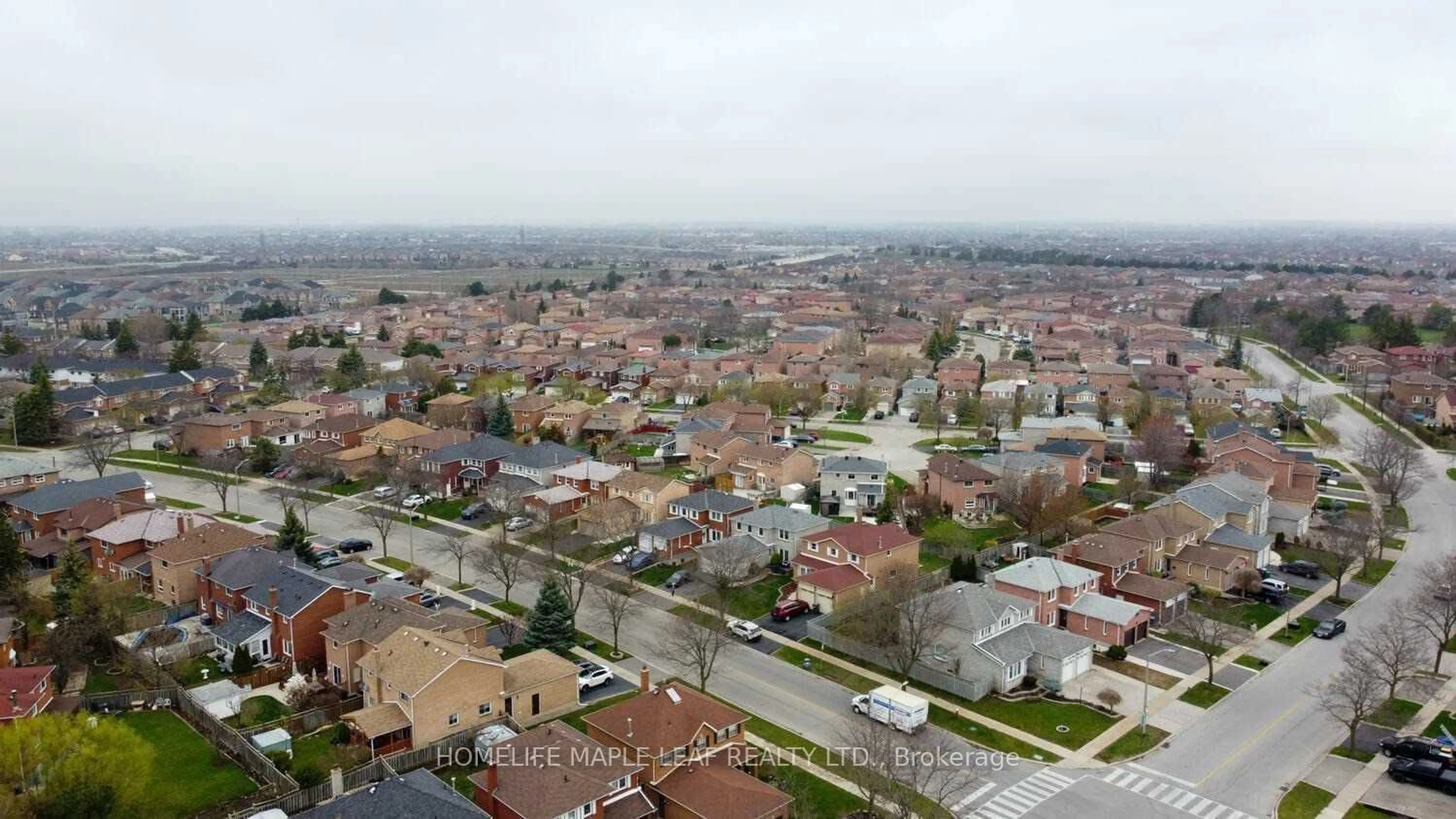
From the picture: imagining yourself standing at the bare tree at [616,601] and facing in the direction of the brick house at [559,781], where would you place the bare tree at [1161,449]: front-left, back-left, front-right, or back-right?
back-left

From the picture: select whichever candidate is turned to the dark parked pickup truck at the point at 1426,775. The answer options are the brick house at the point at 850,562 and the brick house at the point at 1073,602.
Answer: the brick house at the point at 1073,602

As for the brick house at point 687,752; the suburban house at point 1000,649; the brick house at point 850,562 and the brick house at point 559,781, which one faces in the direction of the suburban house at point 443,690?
the brick house at point 850,562

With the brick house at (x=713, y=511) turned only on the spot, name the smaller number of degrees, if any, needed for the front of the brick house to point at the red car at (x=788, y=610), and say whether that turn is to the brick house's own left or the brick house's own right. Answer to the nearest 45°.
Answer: approximately 45° to the brick house's own left

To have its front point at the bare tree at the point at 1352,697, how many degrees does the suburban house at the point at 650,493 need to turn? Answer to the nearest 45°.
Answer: approximately 90° to its left

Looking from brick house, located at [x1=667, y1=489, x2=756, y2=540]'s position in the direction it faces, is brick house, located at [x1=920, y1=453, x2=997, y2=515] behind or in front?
behind

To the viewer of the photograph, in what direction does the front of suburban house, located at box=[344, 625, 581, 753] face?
facing away from the viewer and to the right of the viewer
